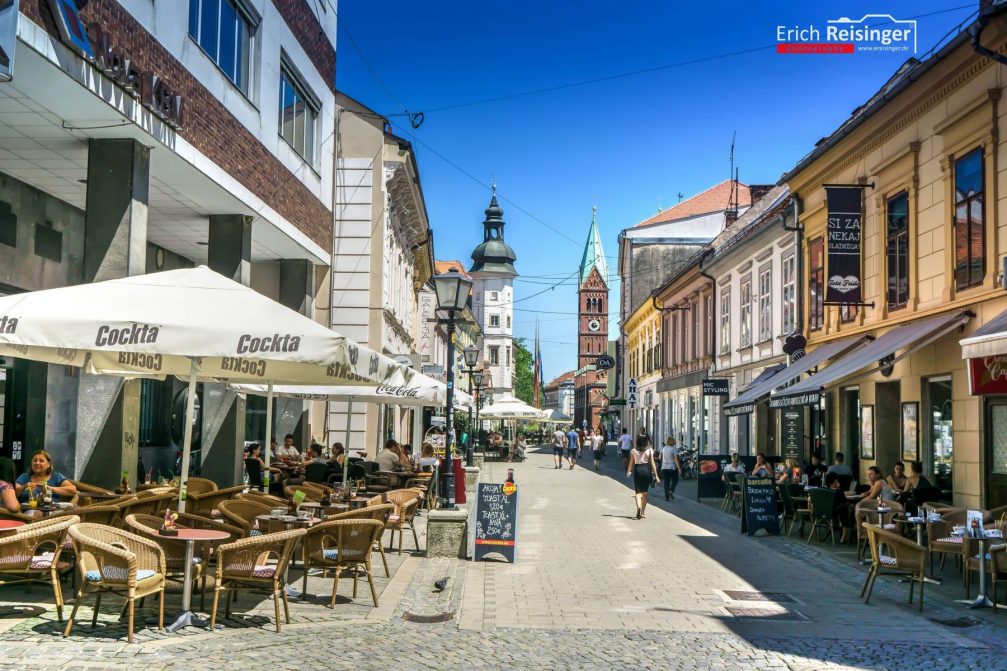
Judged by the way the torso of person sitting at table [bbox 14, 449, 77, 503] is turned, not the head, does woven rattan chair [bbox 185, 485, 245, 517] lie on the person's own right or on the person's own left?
on the person's own left

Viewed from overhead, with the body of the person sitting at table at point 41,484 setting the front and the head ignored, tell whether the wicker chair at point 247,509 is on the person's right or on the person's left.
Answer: on the person's left

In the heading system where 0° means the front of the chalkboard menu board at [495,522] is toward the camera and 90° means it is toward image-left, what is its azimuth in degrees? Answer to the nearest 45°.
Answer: approximately 0°

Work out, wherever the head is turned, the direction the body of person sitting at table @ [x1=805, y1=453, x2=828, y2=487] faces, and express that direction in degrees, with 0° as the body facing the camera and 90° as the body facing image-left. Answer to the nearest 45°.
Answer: approximately 0°

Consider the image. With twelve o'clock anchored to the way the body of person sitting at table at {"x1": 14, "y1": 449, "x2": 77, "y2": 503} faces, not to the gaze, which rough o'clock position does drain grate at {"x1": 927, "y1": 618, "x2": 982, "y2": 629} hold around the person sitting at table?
The drain grate is roughly at 10 o'clock from the person sitting at table.

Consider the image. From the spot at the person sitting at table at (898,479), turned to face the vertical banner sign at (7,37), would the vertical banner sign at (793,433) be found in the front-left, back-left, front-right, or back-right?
back-right
